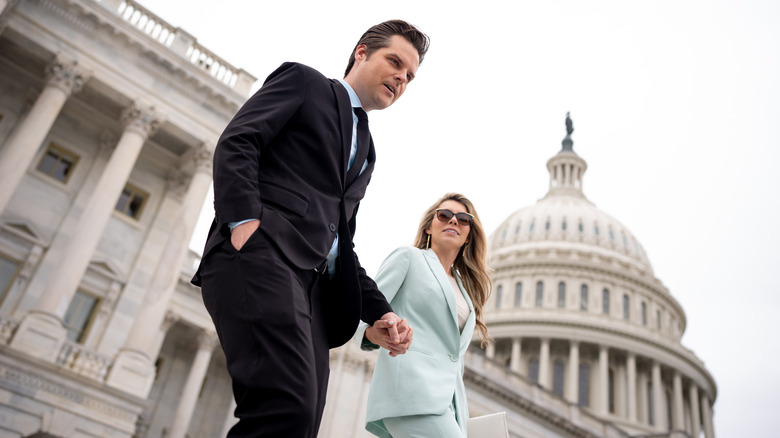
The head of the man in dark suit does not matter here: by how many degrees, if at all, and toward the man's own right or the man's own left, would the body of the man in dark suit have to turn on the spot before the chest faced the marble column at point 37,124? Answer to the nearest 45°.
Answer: approximately 180°

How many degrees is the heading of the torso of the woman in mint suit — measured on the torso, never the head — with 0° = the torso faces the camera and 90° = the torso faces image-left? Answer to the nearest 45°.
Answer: approximately 315°

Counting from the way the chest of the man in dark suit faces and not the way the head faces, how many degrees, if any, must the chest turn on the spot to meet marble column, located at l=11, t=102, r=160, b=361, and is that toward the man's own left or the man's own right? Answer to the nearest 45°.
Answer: approximately 135° to the man's own left

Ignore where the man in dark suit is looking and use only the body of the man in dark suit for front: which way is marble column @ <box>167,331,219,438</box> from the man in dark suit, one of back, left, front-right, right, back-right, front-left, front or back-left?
back-left

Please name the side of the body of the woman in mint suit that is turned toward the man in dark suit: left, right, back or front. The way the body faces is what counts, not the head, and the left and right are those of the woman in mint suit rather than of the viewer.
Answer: right

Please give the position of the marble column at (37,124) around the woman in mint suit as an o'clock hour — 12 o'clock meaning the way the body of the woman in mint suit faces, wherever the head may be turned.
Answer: The marble column is roughly at 6 o'clock from the woman in mint suit.

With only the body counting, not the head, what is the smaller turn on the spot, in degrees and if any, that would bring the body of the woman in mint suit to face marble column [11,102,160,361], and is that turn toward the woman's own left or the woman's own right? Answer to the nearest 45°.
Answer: approximately 180°

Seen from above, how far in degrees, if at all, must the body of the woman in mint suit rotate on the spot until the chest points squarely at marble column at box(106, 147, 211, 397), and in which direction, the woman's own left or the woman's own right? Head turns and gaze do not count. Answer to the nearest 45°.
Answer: approximately 180°

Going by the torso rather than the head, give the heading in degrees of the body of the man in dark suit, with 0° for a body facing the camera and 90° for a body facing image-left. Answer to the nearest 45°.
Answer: approximately 315°
